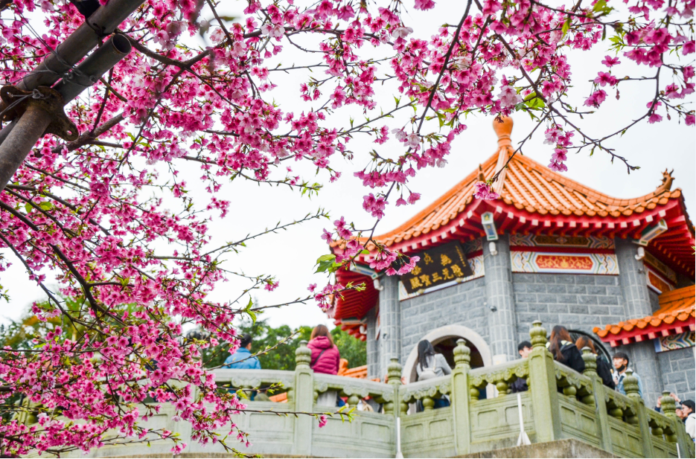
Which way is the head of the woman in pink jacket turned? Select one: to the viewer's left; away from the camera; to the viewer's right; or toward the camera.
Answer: away from the camera

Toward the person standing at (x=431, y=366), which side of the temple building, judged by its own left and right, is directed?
front

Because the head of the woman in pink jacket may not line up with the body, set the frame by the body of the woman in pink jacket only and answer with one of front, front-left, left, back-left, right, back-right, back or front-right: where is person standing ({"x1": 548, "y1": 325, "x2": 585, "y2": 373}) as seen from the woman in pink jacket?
right

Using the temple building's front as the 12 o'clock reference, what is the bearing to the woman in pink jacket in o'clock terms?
The woman in pink jacket is roughly at 12 o'clock from the temple building.

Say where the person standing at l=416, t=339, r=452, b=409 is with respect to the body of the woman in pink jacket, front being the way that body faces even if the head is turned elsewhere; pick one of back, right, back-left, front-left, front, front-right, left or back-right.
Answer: right

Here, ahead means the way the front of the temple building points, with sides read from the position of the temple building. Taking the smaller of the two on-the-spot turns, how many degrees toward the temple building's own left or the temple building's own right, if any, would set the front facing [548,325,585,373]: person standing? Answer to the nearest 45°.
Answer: approximately 45° to the temple building's own left

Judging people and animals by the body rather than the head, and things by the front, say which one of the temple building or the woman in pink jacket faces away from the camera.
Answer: the woman in pink jacket

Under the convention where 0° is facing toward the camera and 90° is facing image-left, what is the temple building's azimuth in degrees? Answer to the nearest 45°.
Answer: approximately 45°

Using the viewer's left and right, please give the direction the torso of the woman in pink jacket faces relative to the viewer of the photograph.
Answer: facing away from the viewer

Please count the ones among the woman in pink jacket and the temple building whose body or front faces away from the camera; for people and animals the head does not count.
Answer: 1
